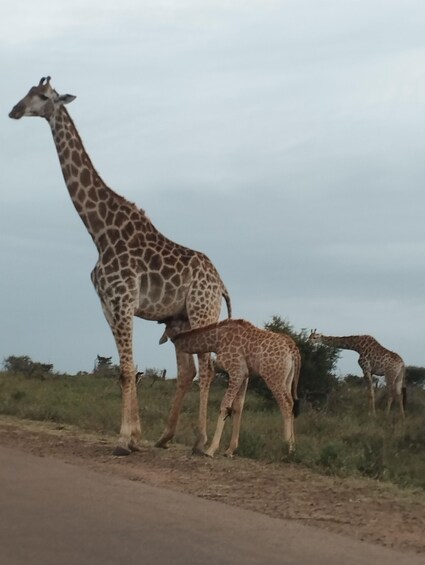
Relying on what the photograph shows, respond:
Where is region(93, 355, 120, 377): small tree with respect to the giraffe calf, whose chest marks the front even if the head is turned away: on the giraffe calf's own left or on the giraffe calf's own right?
on the giraffe calf's own right

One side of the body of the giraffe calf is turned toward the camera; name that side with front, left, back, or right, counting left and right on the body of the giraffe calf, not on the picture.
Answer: left

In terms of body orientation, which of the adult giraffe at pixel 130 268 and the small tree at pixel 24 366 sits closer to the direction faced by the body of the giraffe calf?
the adult giraffe

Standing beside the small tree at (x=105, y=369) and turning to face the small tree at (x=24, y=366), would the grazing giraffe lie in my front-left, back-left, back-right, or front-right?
back-left

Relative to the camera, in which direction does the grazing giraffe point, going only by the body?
to the viewer's left

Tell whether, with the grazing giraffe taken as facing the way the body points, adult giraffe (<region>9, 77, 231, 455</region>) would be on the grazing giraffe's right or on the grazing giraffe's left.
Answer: on the grazing giraffe's left

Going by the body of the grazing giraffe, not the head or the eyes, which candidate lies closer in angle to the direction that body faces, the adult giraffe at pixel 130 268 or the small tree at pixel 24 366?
the small tree

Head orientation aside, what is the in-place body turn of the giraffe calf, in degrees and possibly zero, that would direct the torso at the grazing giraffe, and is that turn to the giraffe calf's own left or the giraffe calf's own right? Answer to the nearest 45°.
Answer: approximately 90° to the giraffe calf's own right
